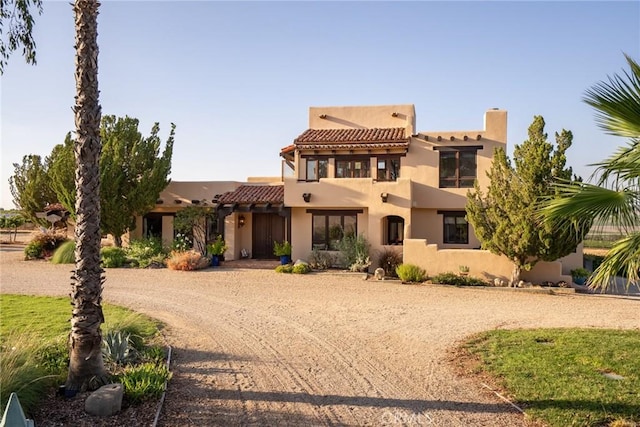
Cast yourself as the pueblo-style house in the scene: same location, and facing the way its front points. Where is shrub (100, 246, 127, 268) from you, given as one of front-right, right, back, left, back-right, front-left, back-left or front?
right

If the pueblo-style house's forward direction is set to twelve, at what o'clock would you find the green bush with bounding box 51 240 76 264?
The green bush is roughly at 3 o'clock from the pueblo-style house.

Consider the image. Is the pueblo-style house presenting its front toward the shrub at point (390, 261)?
yes

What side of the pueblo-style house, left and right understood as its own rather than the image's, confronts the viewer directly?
front

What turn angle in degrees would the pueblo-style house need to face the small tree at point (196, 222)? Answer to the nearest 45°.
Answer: approximately 90° to its right

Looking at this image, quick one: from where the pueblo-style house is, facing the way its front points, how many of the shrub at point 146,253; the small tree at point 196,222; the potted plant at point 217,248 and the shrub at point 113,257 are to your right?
4

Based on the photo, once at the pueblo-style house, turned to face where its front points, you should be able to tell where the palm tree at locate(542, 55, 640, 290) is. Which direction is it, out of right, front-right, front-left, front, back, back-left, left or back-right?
front

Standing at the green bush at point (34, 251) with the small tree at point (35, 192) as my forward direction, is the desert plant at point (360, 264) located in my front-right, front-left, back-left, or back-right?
back-right

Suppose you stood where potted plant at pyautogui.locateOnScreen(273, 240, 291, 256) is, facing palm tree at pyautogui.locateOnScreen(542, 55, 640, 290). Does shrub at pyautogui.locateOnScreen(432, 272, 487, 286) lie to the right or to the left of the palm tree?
left

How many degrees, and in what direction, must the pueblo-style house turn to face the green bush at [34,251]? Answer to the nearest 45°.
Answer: approximately 90° to its right

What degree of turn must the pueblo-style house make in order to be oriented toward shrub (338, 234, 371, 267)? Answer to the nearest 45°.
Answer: approximately 45° to its right

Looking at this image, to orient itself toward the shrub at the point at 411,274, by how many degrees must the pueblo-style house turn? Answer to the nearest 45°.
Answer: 0° — it already faces it

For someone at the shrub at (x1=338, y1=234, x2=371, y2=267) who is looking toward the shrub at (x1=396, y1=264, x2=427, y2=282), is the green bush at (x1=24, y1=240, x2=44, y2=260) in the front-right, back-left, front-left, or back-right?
back-right

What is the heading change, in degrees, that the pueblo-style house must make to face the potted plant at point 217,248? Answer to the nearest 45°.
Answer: approximately 90° to its right
